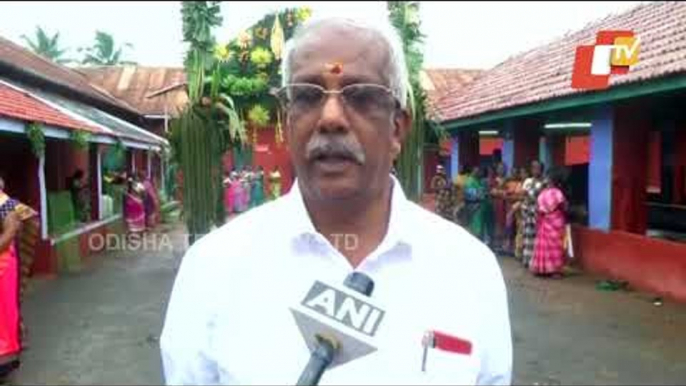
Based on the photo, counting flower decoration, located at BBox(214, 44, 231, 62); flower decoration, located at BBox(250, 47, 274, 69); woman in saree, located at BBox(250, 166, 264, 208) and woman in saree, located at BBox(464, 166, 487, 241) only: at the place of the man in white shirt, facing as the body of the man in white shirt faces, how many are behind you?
4

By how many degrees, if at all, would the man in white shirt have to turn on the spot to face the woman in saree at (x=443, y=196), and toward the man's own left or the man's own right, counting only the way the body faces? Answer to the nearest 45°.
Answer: approximately 180°

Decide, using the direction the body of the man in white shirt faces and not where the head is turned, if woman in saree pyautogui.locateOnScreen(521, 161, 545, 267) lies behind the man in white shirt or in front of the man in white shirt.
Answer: behind

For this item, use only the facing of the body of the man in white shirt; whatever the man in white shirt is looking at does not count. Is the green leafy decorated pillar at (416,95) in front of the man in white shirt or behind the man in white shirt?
behind

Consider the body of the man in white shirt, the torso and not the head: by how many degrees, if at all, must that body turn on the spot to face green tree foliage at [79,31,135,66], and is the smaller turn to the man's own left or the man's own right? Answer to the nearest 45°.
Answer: approximately 180°

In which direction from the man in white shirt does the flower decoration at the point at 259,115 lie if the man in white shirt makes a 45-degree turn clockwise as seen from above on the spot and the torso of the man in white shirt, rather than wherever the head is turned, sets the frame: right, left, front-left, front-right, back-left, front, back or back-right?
back-right

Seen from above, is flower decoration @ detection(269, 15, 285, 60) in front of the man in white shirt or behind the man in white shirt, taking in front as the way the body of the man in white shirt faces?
behind

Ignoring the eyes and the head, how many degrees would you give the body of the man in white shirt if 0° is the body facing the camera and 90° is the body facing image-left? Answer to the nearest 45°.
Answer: approximately 0°

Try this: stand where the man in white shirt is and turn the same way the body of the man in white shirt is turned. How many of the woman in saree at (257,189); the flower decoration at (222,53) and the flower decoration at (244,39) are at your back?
3

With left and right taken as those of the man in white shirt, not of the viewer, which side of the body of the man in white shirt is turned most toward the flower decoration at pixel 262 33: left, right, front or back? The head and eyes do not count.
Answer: back

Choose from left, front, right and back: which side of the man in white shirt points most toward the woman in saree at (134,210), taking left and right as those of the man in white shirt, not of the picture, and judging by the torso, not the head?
back

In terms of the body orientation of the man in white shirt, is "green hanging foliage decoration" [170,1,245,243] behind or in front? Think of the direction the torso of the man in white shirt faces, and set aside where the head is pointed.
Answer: behind
